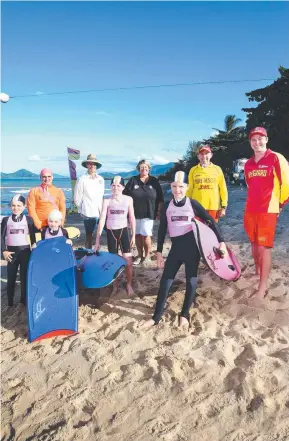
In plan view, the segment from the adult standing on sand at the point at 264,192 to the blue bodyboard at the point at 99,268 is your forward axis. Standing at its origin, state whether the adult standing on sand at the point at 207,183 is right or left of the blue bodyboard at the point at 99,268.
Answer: right

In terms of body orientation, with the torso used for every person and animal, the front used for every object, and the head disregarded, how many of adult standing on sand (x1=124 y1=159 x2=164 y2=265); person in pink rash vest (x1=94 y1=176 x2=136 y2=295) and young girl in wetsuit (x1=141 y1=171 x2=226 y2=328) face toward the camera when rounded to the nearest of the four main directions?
3

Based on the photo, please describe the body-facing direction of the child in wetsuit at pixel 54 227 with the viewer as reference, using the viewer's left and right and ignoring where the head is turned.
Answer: facing the viewer

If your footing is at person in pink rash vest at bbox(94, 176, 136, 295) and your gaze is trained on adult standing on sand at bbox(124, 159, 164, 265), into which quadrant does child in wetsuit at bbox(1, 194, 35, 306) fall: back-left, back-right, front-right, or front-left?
back-left

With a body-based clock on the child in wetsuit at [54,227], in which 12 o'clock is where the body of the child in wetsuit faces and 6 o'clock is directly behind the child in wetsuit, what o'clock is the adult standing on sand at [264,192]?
The adult standing on sand is roughly at 10 o'clock from the child in wetsuit.

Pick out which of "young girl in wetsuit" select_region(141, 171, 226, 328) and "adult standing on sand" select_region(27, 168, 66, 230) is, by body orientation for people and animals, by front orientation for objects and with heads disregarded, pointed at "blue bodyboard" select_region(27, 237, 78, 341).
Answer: the adult standing on sand

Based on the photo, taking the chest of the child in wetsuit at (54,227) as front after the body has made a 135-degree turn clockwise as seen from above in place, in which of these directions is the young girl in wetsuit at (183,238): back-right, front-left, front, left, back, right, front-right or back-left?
back

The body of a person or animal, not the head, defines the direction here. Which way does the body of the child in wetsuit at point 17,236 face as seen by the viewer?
toward the camera

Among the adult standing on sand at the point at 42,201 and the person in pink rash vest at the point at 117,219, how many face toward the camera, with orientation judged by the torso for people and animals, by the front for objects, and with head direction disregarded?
2

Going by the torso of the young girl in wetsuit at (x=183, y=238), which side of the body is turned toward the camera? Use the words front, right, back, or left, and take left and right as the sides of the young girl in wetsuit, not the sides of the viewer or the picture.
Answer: front

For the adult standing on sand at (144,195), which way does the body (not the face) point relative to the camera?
toward the camera

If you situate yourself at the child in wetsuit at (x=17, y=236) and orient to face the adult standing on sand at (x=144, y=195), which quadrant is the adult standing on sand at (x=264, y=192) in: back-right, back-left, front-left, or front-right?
front-right

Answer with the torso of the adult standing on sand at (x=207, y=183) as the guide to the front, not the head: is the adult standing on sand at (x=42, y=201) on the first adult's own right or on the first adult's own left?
on the first adult's own right

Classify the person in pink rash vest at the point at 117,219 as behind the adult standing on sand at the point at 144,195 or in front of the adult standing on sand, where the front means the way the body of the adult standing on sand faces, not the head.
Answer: in front

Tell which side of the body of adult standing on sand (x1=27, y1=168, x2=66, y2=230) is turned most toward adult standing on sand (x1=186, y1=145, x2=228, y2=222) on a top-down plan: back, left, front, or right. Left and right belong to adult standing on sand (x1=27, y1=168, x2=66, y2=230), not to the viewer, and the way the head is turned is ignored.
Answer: left
